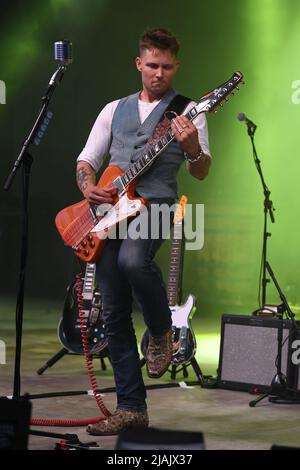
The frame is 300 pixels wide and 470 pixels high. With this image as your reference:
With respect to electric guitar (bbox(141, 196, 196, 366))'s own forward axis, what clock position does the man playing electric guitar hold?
The man playing electric guitar is roughly at 12 o'clock from the electric guitar.

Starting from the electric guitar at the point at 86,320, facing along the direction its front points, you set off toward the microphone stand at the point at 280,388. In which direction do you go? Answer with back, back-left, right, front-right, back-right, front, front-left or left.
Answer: front-left

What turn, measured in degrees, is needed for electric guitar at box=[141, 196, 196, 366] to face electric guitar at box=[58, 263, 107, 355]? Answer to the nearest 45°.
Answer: approximately 90° to its right

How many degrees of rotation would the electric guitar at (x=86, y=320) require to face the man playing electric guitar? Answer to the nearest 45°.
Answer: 0° — it already faces them

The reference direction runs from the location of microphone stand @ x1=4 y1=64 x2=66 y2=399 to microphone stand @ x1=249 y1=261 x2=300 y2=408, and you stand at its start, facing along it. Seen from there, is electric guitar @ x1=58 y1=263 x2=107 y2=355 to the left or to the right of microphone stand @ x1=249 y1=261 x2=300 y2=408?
left

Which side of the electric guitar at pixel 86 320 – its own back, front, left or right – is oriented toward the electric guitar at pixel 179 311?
left

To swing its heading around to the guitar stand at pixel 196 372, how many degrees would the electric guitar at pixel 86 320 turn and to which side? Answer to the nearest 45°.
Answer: approximately 45° to its left

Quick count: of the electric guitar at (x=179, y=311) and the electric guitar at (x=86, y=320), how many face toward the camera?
2

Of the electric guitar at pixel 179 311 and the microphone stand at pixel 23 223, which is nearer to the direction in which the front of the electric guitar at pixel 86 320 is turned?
the microphone stand

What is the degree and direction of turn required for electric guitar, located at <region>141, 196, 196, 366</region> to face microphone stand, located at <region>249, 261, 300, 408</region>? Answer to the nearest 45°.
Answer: approximately 45° to its left

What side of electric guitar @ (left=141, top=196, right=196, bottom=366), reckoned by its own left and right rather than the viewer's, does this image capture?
front

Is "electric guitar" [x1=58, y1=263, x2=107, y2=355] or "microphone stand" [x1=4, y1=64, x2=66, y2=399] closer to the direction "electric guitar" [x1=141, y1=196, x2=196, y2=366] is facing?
the microphone stand

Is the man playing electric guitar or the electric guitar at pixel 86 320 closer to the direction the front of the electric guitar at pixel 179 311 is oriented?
the man playing electric guitar

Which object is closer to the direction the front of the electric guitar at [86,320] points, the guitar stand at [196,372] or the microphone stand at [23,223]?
the microphone stand
